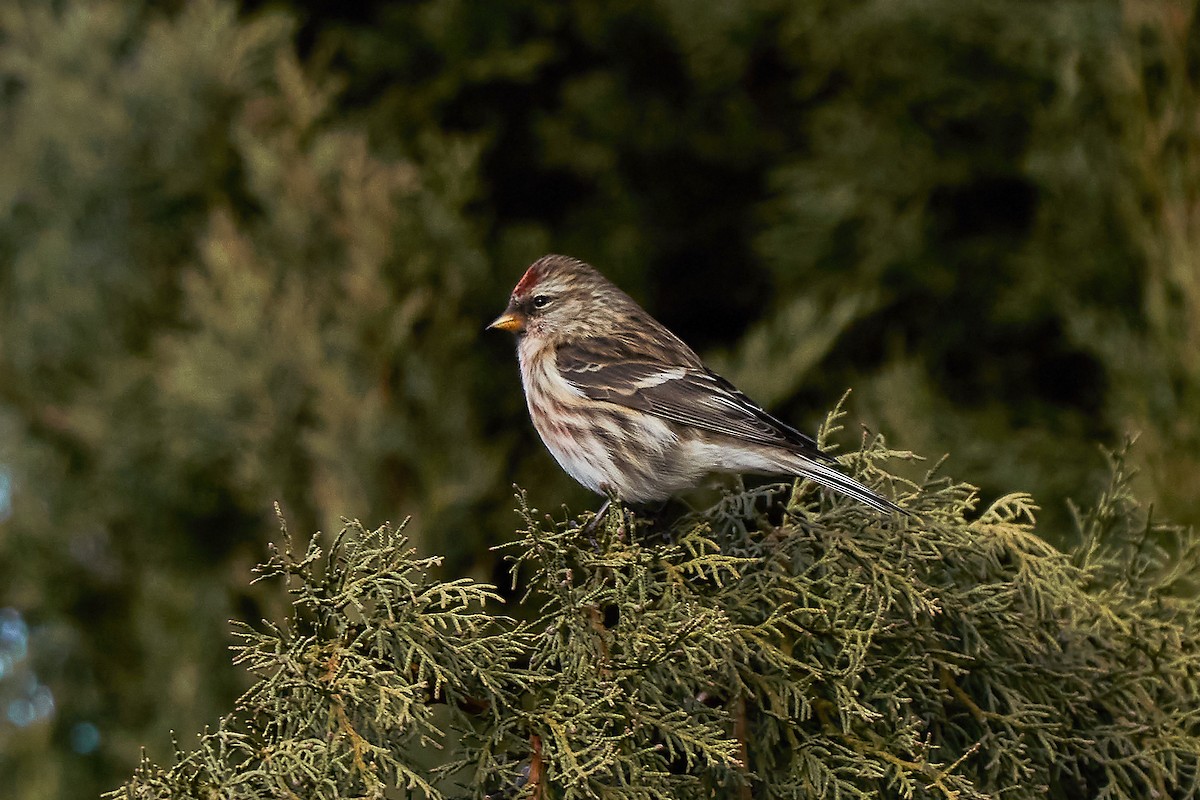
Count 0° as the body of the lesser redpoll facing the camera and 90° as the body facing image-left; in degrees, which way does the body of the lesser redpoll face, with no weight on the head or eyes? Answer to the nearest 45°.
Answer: approximately 90°
